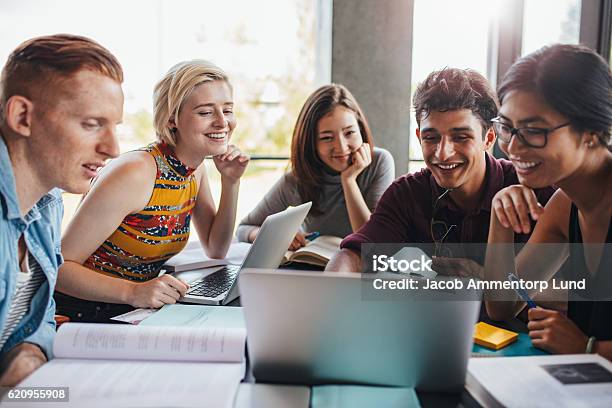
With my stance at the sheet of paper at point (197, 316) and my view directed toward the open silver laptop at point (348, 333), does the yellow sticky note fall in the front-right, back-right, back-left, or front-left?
front-left

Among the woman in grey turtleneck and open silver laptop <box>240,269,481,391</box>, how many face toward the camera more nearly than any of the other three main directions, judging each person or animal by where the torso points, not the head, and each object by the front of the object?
1

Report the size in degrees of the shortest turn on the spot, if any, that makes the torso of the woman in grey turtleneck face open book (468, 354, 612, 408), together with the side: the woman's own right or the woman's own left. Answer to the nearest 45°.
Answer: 0° — they already face it

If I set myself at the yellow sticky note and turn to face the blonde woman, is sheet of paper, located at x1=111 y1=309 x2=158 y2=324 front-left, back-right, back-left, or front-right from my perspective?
front-left

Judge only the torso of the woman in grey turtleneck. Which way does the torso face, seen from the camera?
toward the camera

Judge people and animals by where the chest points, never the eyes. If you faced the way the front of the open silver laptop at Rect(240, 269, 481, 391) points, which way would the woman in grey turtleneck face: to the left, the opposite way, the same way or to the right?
the opposite way

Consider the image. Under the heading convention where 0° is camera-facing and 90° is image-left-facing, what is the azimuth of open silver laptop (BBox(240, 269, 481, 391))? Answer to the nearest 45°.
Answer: approximately 180°

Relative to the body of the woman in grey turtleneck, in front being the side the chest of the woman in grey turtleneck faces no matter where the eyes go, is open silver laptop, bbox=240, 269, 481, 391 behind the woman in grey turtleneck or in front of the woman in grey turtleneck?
in front

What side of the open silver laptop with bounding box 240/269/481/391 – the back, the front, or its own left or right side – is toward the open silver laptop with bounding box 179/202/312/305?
front

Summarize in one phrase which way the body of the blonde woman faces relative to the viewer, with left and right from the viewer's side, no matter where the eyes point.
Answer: facing the viewer and to the right of the viewer

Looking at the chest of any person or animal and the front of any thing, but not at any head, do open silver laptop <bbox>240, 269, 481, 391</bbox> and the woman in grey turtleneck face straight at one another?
yes

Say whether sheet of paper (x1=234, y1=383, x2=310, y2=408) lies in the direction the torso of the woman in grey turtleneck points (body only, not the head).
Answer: yes

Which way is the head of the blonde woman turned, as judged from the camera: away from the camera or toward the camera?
toward the camera
